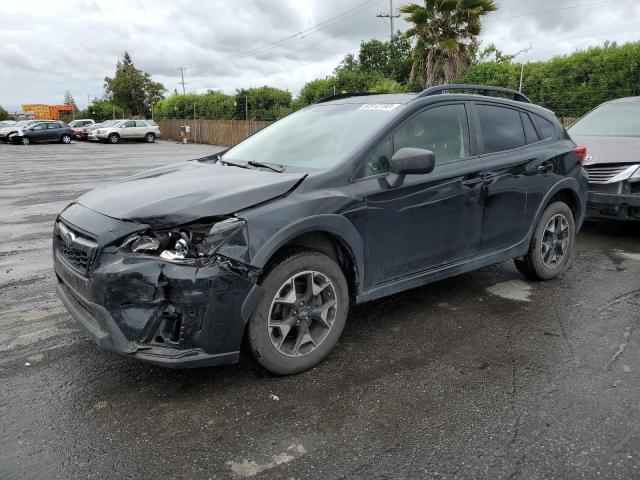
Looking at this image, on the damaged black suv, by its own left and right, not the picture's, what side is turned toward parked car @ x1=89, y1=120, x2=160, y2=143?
right

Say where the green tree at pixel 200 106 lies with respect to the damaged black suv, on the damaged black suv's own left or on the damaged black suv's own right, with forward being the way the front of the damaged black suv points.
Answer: on the damaged black suv's own right

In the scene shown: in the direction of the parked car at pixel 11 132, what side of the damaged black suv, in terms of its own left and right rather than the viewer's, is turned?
right

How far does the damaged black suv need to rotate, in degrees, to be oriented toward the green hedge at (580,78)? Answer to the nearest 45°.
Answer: approximately 180°

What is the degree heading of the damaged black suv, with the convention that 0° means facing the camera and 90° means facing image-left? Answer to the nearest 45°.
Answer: approximately 45°

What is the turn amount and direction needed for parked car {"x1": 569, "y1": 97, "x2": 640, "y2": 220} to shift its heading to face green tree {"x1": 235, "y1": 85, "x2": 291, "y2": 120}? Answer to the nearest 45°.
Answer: approximately 90° to its right

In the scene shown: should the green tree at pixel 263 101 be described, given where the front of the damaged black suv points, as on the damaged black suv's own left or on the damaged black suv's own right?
on the damaged black suv's own right

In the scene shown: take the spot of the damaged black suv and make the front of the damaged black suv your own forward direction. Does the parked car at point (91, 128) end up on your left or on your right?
on your right

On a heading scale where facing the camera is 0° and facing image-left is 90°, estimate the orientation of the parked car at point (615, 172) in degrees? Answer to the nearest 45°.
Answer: approximately 45°

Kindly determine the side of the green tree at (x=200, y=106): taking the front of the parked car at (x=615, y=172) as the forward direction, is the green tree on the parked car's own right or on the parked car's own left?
on the parked car's own right

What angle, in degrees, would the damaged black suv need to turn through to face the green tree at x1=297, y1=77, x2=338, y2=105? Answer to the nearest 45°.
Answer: approximately 135° to its right
